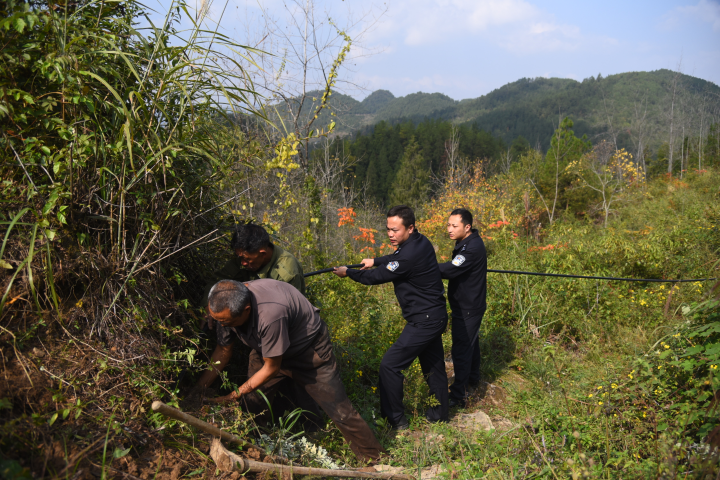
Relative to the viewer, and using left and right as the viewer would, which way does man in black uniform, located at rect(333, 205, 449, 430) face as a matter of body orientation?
facing to the left of the viewer

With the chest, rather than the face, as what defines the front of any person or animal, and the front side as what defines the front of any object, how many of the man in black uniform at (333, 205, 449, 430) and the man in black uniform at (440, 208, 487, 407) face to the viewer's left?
2

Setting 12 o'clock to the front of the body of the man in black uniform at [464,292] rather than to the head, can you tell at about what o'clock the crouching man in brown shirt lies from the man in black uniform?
The crouching man in brown shirt is roughly at 10 o'clock from the man in black uniform.

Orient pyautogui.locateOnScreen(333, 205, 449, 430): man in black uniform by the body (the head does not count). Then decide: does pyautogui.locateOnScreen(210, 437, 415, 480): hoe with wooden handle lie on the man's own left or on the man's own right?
on the man's own left

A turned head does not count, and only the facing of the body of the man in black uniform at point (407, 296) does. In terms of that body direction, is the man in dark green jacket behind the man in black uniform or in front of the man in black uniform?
in front

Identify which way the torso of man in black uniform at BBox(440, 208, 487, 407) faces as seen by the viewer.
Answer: to the viewer's left

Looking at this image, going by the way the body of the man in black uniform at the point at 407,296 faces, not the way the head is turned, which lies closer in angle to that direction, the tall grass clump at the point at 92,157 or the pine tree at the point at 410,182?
the tall grass clump
